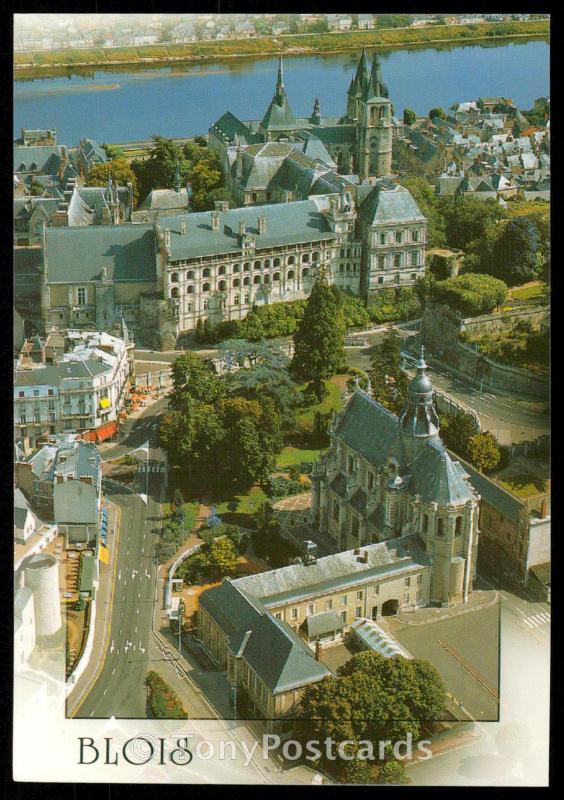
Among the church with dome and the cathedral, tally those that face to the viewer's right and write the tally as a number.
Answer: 1

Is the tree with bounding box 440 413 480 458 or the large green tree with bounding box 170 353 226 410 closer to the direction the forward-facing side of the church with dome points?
the large green tree

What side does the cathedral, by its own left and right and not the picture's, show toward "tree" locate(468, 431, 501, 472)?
right

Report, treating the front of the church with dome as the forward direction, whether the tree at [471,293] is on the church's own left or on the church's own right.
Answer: on the church's own right

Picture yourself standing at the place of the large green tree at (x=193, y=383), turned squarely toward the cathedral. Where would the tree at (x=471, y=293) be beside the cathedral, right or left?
right

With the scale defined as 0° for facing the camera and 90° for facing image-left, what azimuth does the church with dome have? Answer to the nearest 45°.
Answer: approximately 135°

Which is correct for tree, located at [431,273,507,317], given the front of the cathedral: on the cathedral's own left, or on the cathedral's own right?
on the cathedral's own right

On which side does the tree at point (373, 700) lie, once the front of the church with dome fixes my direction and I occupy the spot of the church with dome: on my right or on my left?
on my left

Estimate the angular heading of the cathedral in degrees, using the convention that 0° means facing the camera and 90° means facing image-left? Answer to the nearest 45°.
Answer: approximately 270°

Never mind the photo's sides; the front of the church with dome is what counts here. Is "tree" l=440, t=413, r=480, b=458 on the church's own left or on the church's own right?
on the church's own right
